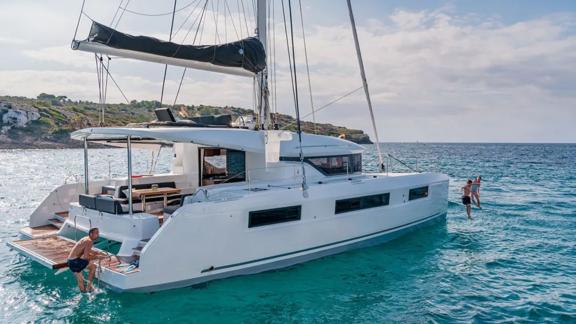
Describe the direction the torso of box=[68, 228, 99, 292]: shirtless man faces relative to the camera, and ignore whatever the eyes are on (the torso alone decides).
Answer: to the viewer's right

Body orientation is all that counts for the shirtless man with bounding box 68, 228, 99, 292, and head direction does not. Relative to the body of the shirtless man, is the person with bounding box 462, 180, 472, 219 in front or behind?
in front

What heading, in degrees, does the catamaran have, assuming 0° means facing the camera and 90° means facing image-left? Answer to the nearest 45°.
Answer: approximately 225°

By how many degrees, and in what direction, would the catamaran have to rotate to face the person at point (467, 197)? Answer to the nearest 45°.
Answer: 0° — it already faces them
